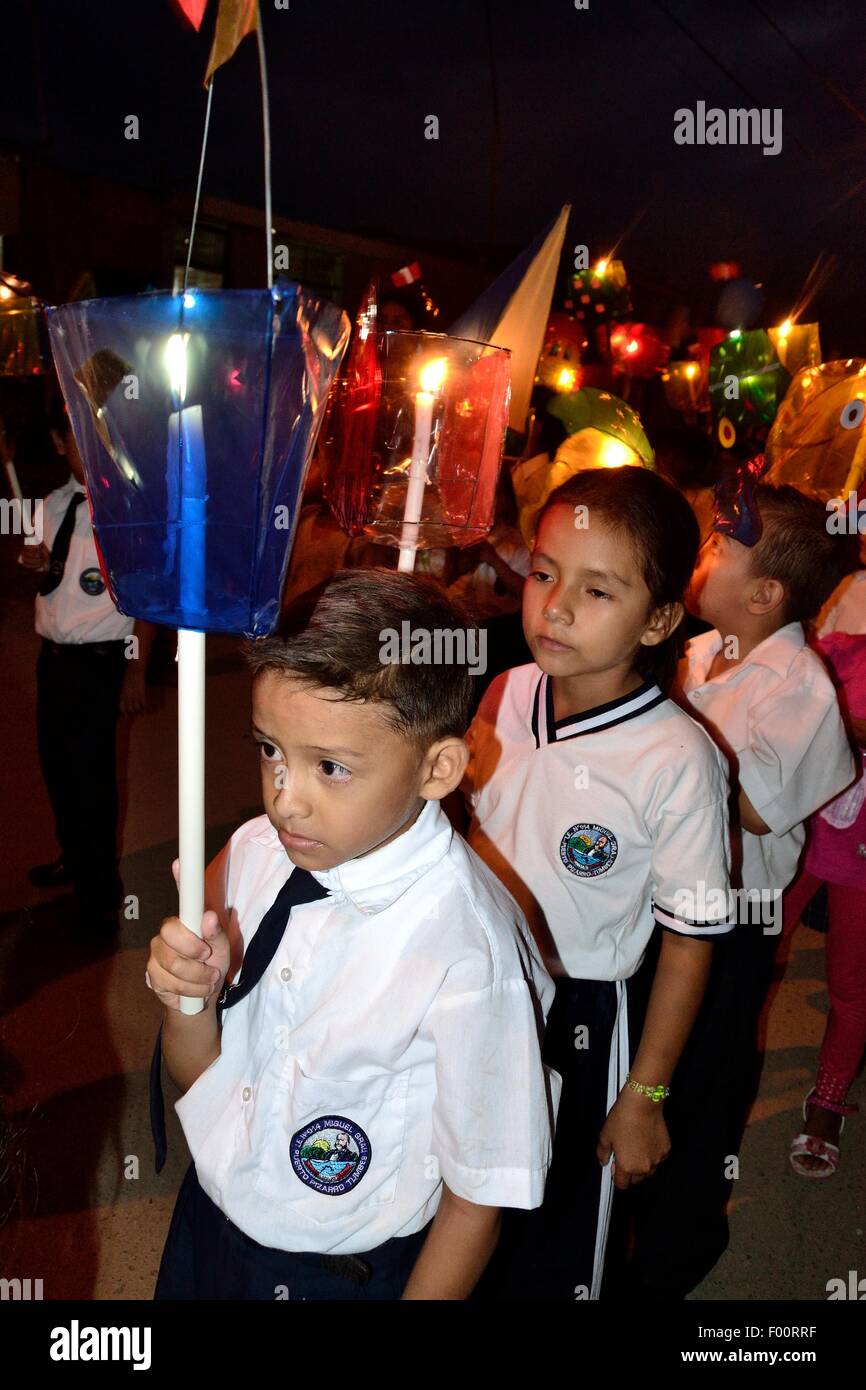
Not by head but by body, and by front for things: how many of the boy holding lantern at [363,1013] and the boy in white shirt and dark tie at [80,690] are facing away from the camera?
0

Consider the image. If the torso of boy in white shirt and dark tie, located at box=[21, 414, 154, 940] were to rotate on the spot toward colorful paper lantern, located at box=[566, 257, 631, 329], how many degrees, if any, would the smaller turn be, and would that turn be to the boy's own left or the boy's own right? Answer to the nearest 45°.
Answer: approximately 180°

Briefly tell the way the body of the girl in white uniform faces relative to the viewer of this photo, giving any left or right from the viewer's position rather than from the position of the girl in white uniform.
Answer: facing the viewer and to the left of the viewer

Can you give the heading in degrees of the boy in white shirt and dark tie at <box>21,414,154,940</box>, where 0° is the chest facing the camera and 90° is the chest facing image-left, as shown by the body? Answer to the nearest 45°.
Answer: approximately 45°

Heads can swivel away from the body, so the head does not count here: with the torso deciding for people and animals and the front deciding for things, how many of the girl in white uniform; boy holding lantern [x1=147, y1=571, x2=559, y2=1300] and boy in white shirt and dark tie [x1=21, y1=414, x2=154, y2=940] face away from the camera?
0

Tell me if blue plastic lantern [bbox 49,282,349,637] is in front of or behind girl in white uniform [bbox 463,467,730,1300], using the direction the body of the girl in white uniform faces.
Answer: in front

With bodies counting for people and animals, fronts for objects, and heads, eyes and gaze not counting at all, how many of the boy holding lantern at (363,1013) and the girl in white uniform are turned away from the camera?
0

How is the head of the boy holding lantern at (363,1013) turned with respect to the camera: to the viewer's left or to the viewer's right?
to the viewer's left

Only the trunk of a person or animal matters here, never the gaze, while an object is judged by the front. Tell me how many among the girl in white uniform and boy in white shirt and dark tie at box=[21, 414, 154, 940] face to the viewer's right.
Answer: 0

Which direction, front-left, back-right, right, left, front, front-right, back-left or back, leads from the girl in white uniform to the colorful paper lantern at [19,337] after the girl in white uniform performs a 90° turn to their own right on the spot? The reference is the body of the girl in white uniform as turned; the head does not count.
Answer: front

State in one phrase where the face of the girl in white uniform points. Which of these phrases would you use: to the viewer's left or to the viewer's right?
to the viewer's left

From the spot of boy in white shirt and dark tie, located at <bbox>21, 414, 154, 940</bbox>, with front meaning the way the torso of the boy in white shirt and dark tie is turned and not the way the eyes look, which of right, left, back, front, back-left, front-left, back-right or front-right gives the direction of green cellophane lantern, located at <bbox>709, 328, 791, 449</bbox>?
back-left
